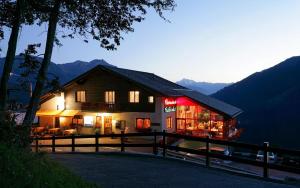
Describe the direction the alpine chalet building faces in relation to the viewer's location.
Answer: facing the viewer

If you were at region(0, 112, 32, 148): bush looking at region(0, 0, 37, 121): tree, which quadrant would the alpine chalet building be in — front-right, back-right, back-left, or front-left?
front-right

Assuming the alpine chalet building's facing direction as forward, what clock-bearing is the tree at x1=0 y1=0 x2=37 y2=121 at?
The tree is roughly at 12 o'clock from the alpine chalet building.

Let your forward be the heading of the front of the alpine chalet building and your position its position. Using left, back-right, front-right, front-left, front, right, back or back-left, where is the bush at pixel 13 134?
front

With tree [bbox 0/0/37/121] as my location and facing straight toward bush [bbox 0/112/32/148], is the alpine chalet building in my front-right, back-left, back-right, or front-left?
back-left
